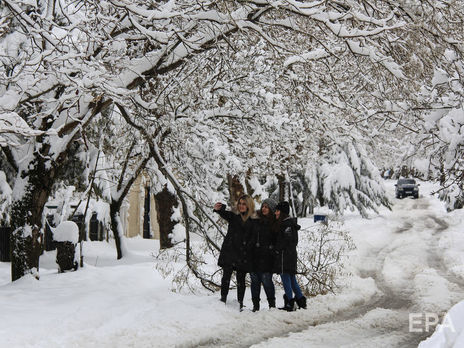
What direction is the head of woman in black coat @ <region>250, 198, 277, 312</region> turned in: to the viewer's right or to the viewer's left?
to the viewer's left

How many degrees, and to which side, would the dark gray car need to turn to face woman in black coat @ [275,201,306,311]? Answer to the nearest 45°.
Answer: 0° — it already faces them

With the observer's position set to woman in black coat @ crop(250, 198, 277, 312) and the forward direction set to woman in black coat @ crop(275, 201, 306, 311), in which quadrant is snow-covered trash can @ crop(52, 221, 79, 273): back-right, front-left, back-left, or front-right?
back-left

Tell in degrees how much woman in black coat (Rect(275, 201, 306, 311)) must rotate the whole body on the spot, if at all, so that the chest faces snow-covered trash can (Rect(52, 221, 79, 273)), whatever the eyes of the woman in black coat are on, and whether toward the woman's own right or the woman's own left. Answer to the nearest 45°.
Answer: approximately 45° to the woman's own right

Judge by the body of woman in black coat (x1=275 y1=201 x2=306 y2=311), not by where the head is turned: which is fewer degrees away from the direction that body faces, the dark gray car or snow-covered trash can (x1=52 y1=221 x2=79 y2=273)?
the snow-covered trash can

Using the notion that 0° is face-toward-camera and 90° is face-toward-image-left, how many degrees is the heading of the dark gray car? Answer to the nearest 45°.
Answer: approximately 0°
